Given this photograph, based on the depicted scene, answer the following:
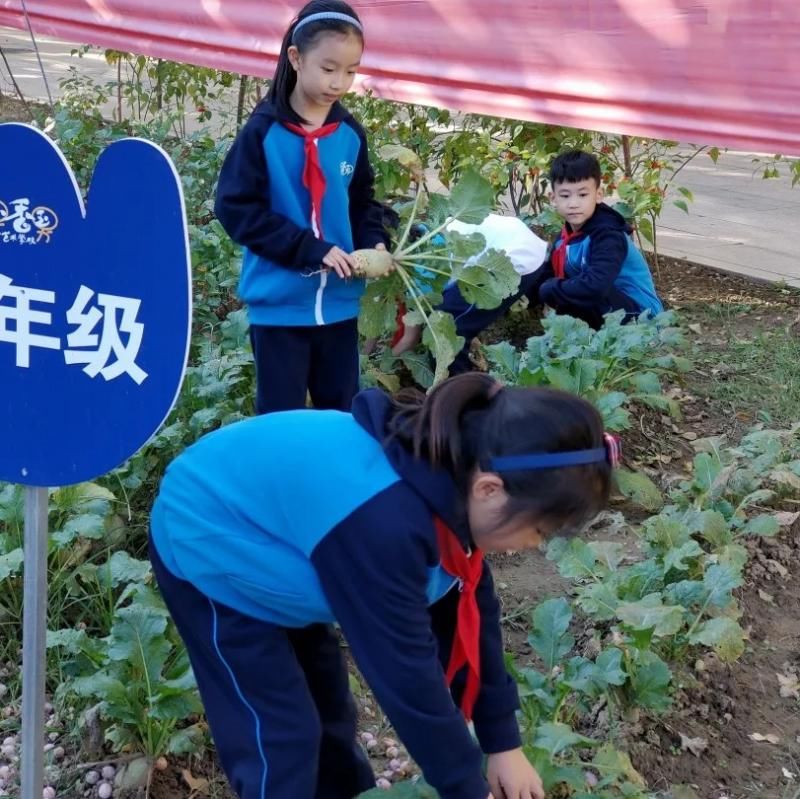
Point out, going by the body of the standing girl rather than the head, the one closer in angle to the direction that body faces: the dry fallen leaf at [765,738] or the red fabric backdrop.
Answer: the dry fallen leaf

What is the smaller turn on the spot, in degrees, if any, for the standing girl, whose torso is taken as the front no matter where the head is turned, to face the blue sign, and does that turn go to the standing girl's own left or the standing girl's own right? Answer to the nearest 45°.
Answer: approximately 45° to the standing girl's own right

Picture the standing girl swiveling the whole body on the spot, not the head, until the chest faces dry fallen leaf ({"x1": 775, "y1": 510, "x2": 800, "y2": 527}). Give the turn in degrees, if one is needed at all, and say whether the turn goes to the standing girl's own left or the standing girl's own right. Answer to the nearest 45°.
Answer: approximately 45° to the standing girl's own left

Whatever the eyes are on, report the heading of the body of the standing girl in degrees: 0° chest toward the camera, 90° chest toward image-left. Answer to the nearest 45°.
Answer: approximately 315°

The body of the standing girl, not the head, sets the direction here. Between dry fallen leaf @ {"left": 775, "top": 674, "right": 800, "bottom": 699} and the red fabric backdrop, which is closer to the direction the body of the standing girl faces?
the dry fallen leaf

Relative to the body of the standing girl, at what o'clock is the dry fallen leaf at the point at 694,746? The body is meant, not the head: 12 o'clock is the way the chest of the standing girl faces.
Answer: The dry fallen leaf is roughly at 12 o'clock from the standing girl.

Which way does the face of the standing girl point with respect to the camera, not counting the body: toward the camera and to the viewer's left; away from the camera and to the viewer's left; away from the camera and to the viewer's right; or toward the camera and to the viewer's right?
toward the camera and to the viewer's right
